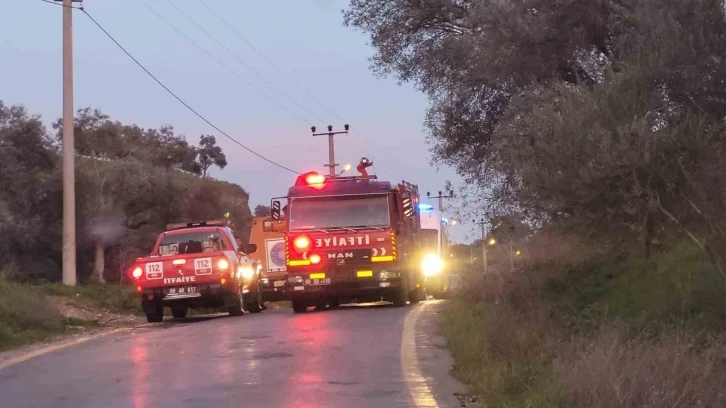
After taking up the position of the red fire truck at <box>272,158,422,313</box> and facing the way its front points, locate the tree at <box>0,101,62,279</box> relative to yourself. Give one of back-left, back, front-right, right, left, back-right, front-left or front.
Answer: back-right

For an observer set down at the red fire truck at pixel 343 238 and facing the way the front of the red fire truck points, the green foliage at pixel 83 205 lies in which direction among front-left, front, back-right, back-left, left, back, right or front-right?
back-right

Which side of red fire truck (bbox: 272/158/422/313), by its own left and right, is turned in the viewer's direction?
front

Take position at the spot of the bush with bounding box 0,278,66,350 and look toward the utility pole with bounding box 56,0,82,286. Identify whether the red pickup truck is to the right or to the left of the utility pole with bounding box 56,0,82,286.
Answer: right

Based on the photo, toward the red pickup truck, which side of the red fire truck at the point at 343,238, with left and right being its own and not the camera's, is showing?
right

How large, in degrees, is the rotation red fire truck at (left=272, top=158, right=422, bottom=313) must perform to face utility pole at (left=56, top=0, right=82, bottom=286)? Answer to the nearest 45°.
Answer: approximately 90° to its right

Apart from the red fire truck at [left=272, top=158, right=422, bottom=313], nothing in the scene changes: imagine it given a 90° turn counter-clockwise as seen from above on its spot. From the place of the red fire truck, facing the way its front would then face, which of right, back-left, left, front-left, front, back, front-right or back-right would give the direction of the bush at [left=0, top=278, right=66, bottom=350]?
back-right
